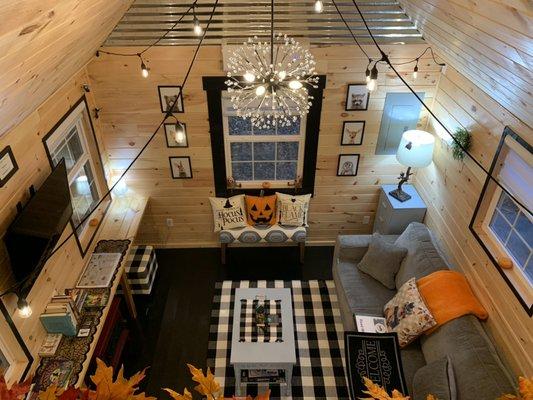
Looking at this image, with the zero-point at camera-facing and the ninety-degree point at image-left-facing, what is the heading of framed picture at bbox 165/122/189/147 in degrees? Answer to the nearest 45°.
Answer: approximately 0°

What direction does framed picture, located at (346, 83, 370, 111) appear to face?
toward the camera

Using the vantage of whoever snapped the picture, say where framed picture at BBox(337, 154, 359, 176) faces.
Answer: facing the viewer

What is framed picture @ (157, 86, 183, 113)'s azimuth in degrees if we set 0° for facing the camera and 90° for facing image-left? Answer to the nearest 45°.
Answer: approximately 0°

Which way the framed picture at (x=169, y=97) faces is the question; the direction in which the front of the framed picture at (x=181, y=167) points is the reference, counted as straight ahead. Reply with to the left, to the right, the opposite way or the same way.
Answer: the same way

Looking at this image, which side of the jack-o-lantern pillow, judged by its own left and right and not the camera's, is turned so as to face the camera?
front

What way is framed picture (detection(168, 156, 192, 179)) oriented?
toward the camera

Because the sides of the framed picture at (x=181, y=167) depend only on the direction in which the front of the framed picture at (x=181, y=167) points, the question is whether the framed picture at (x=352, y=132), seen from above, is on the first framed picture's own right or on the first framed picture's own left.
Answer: on the first framed picture's own left

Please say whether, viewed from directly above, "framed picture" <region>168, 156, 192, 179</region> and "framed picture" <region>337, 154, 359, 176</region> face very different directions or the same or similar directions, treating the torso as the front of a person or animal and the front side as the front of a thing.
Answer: same or similar directions

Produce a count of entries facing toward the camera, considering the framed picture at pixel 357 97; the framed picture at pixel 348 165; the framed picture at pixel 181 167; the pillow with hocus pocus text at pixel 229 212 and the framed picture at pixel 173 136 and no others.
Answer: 5

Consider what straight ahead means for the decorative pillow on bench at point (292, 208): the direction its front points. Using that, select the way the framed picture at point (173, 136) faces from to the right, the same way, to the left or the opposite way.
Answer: the same way

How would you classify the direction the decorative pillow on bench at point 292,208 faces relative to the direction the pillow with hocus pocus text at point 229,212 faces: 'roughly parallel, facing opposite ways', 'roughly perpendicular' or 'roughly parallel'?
roughly parallel

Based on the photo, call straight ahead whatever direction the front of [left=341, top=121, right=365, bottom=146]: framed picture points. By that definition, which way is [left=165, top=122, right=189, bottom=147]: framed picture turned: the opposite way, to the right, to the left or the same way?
the same way
